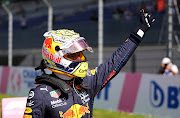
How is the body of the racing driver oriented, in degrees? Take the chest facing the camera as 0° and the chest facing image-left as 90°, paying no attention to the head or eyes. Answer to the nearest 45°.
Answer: approximately 315°

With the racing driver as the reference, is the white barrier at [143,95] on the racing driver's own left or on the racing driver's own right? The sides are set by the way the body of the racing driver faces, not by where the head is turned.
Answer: on the racing driver's own left

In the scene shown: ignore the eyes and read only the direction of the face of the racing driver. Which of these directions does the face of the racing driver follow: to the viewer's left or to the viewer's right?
to the viewer's right
